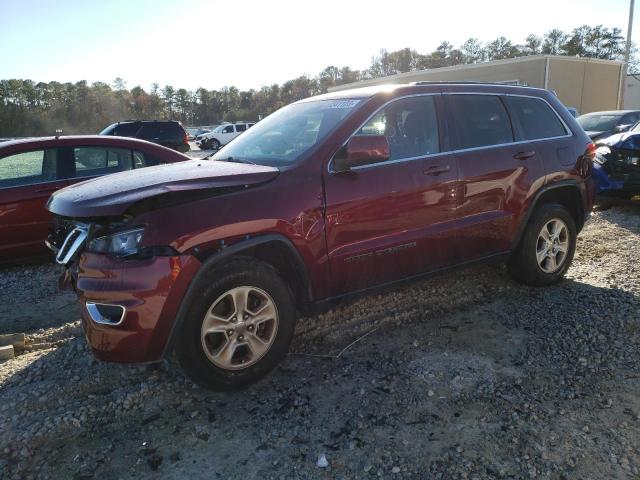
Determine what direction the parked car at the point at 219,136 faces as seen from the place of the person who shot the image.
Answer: facing the viewer and to the left of the viewer

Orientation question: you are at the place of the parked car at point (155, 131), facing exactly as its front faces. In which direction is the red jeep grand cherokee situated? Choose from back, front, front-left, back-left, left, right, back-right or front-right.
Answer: left

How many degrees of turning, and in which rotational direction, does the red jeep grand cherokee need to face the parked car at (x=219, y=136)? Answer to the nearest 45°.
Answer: approximately 135° to its right

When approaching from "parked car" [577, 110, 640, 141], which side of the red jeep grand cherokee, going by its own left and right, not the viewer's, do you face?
back

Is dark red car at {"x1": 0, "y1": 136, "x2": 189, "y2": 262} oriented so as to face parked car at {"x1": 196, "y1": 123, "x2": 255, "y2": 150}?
no

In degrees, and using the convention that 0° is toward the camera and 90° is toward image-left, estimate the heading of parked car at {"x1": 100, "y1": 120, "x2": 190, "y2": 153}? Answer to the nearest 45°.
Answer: approximately 90°

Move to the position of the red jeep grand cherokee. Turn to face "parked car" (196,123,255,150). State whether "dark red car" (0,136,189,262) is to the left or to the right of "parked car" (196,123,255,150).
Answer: left

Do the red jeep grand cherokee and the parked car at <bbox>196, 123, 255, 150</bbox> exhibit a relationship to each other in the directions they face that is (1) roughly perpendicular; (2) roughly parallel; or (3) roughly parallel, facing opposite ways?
roughly parallel

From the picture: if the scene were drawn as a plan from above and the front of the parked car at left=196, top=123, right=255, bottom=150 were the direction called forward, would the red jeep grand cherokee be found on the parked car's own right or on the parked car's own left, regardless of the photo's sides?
on the parked car's own left

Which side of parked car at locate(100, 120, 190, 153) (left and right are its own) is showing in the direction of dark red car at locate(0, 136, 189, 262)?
left

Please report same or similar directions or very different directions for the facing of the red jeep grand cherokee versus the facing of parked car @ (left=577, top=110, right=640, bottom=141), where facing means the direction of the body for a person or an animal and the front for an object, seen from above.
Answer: same or similar directions

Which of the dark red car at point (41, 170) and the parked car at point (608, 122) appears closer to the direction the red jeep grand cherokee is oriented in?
the dark red car
